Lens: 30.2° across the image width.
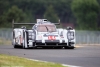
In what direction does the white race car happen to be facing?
toward the camera
